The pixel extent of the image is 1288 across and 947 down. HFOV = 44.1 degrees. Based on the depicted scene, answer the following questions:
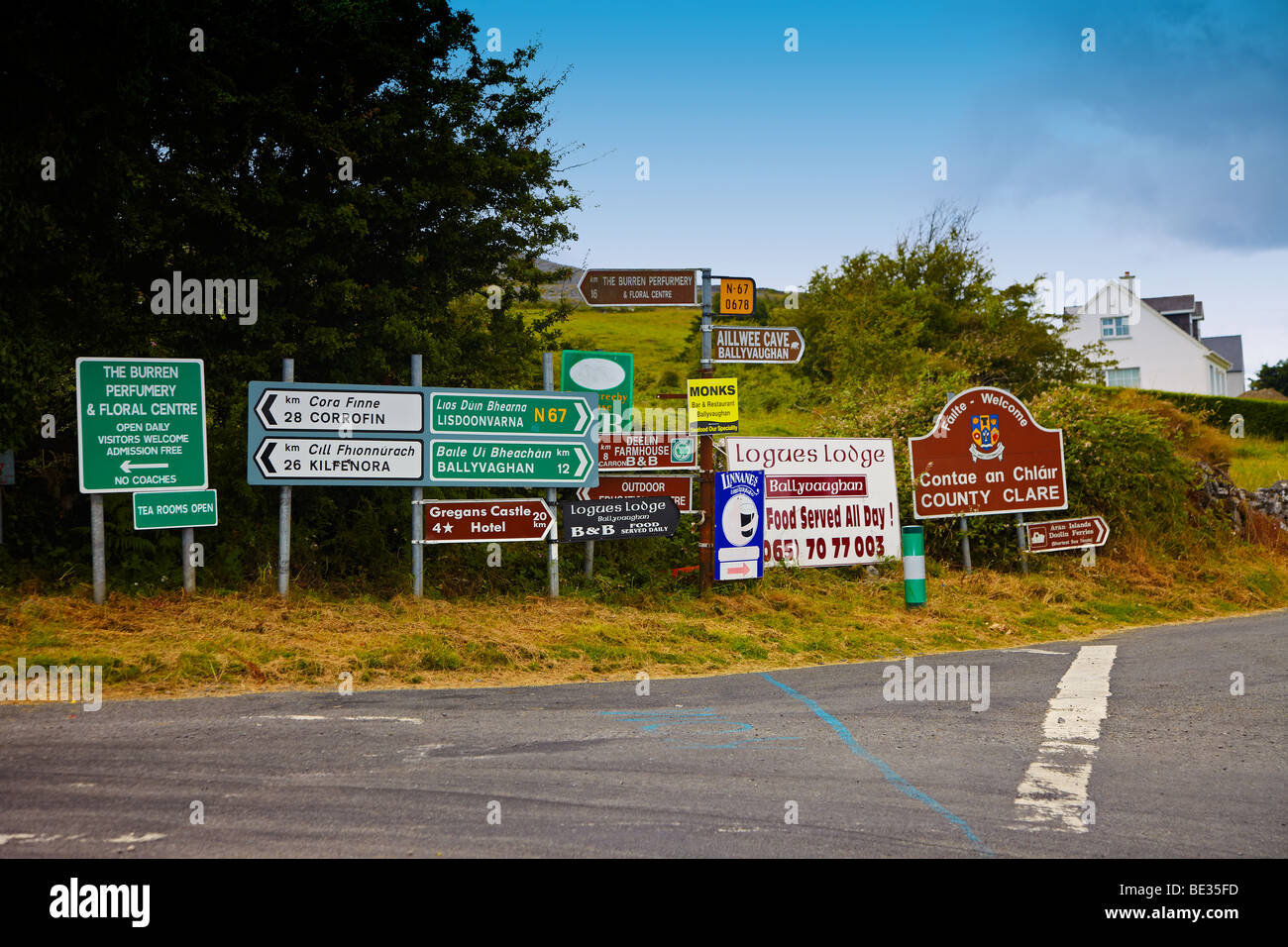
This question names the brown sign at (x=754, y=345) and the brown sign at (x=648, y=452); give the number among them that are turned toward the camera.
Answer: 2

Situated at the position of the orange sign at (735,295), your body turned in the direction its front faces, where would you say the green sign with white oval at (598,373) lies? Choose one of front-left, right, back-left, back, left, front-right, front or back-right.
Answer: right

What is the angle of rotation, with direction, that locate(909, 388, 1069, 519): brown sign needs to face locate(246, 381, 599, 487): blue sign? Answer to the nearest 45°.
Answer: approximately 45° to its right

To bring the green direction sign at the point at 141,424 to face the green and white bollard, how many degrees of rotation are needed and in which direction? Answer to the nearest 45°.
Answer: approximately 90° to its left

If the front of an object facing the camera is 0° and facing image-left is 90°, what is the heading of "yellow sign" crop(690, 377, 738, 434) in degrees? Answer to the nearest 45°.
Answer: approximately 0°

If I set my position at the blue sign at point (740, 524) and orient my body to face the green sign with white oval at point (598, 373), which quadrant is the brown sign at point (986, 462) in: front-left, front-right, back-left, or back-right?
back-right

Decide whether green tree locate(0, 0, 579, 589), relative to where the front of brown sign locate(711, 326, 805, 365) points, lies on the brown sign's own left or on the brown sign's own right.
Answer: on the brown sign's own right

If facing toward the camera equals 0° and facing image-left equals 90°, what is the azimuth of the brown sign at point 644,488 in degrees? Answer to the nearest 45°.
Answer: approximately 0°
